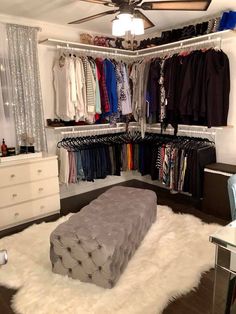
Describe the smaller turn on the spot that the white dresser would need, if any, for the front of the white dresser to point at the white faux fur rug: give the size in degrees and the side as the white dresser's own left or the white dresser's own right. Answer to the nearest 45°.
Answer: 0° — it already faces it

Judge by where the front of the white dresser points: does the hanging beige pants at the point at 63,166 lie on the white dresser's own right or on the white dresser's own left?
on the white dresser's own left

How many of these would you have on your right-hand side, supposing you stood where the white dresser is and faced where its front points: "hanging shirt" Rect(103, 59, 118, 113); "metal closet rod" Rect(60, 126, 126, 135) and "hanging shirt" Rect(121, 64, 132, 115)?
0

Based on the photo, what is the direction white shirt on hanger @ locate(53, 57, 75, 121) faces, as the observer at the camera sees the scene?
facing the viewer and to the left of the viewer

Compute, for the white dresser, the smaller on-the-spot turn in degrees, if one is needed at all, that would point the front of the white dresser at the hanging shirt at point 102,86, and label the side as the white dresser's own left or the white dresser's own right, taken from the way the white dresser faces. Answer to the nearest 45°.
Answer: approximately 90° to the white dresser's own left

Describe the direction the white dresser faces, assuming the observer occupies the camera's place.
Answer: facing the viewer and to the right of the viewer

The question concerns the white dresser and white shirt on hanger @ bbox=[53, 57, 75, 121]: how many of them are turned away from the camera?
0
